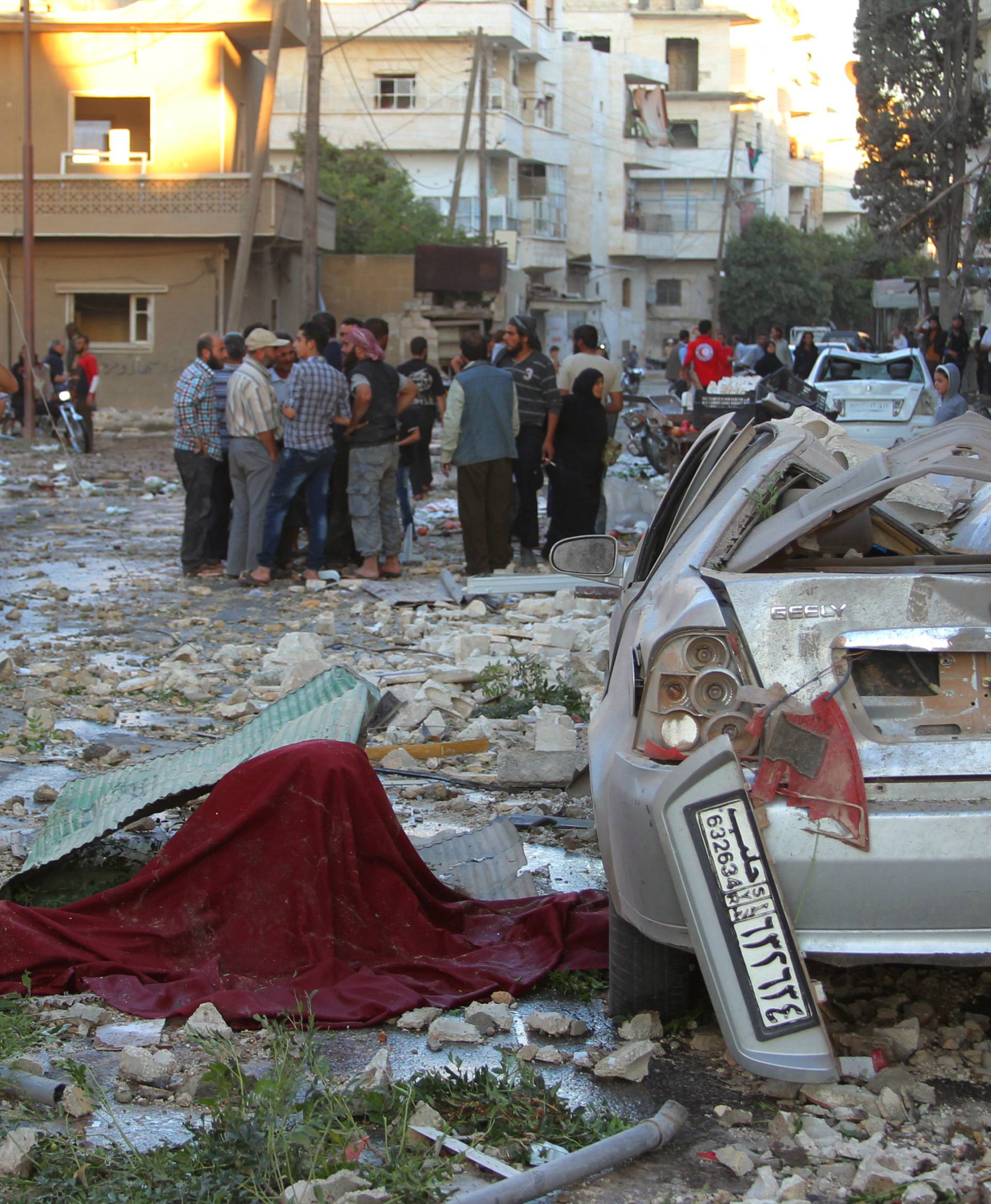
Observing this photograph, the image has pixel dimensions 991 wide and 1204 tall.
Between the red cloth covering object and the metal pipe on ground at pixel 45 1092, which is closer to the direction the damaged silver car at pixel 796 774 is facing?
the red cloth covering object

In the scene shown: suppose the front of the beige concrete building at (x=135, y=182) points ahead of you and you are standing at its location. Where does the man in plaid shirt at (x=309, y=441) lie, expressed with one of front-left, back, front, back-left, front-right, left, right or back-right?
front

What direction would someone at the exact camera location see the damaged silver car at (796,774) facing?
facing away from the viewer

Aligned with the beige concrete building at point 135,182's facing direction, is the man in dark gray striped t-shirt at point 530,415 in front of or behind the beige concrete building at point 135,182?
in front

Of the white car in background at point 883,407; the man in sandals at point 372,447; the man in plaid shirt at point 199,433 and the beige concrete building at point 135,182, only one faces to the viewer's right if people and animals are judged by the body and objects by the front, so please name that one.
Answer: the man in plaid shirt

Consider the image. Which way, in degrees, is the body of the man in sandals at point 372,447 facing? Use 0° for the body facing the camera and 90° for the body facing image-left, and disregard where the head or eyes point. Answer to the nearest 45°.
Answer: approximately 135°

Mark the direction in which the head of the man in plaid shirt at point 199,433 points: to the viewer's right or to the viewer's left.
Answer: to the viewer's right

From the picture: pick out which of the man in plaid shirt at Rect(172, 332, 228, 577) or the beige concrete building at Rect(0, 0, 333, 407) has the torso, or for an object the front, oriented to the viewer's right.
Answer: the man in plaid shirt

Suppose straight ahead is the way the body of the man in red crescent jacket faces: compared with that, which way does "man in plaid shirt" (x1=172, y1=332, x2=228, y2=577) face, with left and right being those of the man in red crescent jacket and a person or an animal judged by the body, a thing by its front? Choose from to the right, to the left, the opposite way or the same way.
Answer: to the right

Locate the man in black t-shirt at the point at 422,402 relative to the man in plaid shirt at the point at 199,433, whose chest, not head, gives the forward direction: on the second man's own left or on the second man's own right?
on the second man's own left

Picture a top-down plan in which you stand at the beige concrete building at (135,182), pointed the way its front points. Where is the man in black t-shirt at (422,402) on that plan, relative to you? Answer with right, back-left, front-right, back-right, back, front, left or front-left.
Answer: front

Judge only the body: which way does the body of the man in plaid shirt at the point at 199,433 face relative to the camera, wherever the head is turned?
to the viewer's right

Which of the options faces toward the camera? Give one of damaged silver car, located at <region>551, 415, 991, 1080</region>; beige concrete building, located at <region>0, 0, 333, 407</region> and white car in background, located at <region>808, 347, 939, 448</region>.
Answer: the beige concrete building

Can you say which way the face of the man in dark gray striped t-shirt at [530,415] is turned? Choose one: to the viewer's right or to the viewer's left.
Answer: to the viewer's left

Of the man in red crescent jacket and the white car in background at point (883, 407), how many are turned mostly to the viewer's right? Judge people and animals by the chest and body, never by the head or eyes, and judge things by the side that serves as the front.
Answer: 0

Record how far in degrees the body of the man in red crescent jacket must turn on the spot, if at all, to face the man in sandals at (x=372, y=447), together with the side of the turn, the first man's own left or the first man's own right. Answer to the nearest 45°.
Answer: approximately 180°

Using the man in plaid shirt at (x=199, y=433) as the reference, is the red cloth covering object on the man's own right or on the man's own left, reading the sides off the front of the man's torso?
on the man's own right
